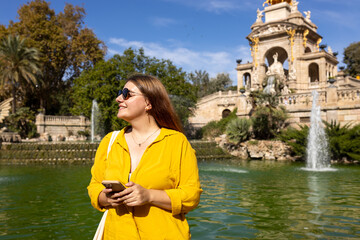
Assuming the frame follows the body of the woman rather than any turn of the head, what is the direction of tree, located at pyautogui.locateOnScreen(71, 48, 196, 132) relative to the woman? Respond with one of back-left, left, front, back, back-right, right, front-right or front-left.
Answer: back-right

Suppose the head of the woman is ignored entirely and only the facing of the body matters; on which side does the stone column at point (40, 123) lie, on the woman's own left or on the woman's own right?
on the woman's own right

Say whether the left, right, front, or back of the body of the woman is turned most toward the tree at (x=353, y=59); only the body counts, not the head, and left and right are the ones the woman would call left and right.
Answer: back

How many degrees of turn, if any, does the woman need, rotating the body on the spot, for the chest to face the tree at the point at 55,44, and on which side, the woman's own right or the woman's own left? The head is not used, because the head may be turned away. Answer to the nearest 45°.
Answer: approximately 135° to the woman's own right

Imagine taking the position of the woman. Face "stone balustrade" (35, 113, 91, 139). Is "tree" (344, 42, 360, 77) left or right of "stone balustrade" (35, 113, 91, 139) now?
right

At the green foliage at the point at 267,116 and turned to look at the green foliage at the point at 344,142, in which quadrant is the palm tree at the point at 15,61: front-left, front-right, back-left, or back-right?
back-right

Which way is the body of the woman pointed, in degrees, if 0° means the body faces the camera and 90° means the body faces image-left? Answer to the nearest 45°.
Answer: approximately 45°

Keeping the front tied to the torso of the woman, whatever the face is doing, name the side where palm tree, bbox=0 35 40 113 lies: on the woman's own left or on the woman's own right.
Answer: on the woman's own right

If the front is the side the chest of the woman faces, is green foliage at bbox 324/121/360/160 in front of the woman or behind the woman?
behind
